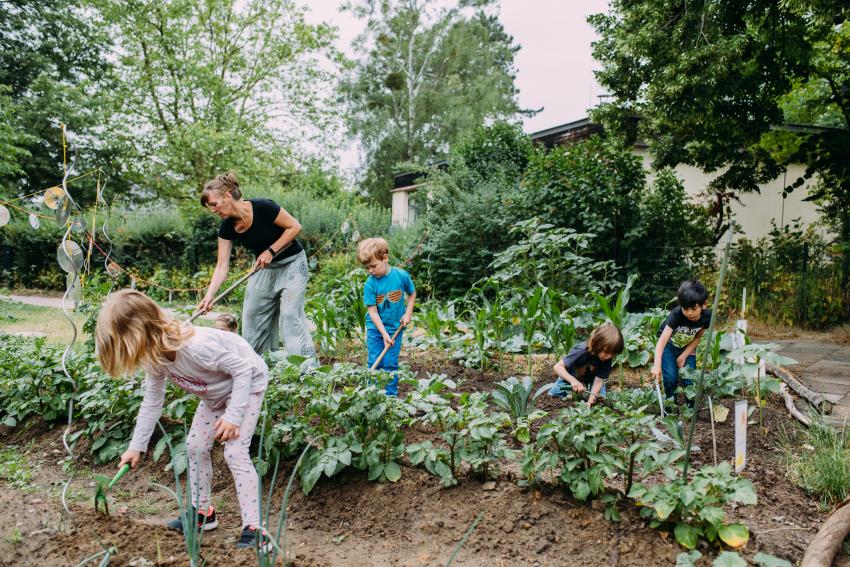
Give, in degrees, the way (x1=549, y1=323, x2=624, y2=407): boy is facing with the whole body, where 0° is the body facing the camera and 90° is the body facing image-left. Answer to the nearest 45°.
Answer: approximately 315°

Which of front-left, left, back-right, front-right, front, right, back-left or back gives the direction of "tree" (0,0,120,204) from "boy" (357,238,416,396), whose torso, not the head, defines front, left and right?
back-right

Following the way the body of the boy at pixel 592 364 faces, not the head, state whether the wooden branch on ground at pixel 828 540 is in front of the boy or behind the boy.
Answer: in front

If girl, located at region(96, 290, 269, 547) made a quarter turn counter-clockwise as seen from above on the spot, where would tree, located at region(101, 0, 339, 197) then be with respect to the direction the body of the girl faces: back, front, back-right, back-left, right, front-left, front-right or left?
back-left

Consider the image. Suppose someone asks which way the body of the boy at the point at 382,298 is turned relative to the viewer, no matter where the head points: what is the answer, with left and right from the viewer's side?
facing the viewer

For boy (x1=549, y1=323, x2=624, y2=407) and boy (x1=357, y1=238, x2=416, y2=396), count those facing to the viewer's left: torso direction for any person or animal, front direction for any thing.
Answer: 0

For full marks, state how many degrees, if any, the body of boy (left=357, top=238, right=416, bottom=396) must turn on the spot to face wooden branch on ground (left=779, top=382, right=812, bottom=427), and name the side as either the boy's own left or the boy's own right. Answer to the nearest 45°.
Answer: approximately 90° to the boy's own left

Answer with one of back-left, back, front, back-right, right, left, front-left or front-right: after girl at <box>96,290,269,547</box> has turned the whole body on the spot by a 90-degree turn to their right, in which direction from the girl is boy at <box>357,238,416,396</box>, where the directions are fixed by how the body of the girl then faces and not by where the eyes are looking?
right
